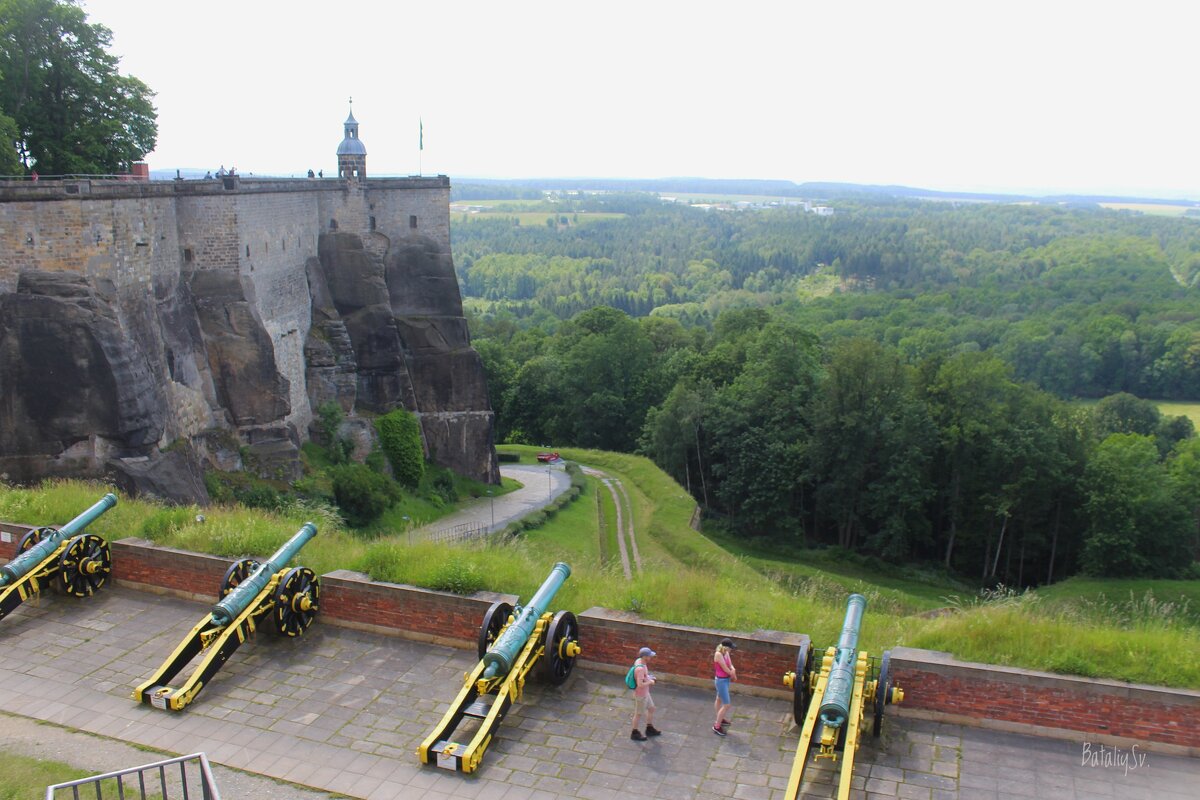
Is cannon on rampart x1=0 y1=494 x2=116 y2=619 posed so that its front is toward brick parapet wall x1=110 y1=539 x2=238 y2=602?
no

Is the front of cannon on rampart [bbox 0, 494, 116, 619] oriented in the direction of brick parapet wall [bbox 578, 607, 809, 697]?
no

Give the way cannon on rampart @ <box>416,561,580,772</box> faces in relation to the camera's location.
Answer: facing away from the viewer and to the right of the viewer

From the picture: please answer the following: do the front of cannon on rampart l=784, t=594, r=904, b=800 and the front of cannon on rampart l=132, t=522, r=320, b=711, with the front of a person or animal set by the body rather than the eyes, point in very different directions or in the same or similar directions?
same or similar directions

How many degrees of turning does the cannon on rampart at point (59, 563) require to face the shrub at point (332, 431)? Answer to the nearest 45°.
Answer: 0° — it already faces it

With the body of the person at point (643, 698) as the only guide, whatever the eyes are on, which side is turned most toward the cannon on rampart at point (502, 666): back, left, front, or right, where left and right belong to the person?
back

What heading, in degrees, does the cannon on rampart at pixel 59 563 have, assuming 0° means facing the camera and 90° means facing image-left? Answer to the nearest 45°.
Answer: approximately 225°

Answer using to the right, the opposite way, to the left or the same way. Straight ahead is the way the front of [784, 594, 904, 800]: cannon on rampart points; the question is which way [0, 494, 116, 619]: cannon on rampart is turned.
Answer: the same way

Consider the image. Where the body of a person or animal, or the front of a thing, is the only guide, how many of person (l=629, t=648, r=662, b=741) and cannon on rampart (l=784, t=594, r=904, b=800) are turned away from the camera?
1

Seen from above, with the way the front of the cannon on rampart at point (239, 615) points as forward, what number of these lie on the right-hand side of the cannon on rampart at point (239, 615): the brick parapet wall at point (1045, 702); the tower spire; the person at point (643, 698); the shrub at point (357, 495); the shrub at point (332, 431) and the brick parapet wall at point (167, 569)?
2

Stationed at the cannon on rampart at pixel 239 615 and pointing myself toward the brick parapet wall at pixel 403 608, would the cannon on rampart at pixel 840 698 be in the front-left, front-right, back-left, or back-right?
front-right

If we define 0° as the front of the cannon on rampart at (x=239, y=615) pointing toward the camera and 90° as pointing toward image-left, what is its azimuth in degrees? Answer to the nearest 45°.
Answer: approximately 225°

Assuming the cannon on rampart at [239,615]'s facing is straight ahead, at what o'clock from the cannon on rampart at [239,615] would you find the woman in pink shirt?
The woman in pink shirt is roughly at 3 o'clock from the cannon on rampart.

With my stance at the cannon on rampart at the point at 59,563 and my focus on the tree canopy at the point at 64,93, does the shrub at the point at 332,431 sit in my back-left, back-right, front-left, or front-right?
front-right

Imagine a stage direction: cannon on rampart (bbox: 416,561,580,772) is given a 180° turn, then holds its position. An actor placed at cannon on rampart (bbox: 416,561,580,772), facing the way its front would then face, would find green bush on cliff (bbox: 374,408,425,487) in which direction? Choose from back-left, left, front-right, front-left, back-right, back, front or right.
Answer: back-right

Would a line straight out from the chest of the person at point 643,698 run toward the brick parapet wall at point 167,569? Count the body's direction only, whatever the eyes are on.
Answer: no

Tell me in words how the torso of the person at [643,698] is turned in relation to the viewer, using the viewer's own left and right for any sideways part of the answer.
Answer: facing to the right of the viewer

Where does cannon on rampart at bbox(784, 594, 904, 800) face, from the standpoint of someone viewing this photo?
facing away from the viewer
